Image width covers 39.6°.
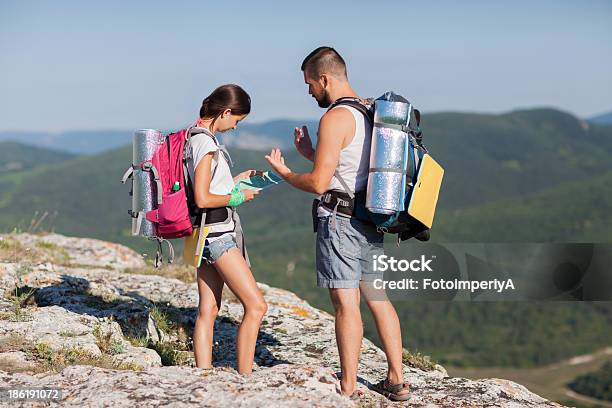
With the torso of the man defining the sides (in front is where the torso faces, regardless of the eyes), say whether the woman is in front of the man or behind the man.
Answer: in front

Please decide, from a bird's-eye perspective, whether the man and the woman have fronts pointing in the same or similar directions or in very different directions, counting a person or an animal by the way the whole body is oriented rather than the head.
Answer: very different directions

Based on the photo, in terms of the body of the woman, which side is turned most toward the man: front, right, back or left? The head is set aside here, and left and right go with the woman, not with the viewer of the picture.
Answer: front

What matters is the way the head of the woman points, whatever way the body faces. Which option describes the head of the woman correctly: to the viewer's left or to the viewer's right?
to the viewer's right

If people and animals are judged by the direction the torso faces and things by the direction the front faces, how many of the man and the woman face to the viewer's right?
1

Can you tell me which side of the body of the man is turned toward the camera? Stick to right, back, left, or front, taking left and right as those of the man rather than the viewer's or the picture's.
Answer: left

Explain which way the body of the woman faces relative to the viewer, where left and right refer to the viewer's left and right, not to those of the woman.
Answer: facing to the right of the viewer
